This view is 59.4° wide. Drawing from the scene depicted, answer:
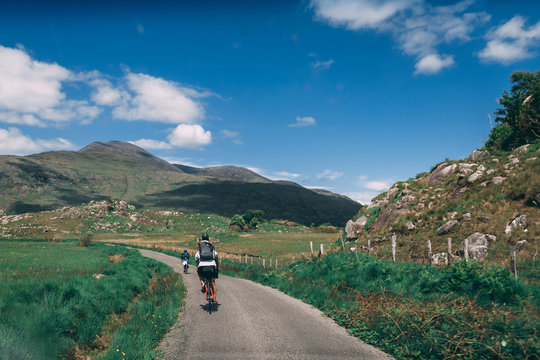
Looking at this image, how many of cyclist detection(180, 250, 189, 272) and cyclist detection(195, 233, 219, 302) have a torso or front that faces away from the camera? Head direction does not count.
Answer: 2

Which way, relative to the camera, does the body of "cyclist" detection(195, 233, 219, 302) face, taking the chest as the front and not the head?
away from the camera

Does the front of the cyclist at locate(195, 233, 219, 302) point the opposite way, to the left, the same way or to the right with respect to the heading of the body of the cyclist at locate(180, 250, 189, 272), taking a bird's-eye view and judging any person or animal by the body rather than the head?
the same way

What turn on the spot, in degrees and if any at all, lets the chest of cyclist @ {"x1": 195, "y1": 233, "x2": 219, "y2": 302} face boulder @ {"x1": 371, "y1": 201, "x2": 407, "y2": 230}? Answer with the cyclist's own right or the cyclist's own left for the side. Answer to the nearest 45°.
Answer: approximately 45° to the cyclist's own right

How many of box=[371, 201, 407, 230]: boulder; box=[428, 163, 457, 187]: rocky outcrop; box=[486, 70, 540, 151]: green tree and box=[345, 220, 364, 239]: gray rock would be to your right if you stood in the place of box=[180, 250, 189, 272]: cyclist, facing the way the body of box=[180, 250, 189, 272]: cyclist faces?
4

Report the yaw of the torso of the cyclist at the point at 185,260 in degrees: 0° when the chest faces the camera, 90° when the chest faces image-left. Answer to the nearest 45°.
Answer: approximately 180°

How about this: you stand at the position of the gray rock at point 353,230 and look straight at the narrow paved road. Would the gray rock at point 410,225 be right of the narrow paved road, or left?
left

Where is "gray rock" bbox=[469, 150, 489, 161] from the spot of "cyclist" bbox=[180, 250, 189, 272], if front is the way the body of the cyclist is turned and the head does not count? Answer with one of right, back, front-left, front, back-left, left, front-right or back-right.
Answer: right

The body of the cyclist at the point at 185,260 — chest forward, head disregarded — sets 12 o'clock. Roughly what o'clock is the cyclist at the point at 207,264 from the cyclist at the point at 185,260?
the cyclist at the point at 207,264 is roughly at 6 o'clock from the cyclist at the point at 185,260.

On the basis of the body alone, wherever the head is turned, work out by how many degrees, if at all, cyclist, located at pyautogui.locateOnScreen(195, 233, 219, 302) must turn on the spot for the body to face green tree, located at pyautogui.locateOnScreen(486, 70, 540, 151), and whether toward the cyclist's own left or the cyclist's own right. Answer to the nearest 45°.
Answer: approximately 45° to the cyclist's own right

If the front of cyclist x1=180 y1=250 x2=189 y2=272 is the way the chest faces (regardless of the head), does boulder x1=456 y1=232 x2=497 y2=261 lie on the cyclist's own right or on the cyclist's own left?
on the cyclist's own right

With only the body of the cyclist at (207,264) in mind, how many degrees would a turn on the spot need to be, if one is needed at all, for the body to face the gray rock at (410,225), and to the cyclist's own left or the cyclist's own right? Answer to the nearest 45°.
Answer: approximately 45° to the cyclist's own right

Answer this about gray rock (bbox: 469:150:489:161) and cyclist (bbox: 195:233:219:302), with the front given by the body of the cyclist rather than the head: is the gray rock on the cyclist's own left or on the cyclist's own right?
on the cyclist's own right

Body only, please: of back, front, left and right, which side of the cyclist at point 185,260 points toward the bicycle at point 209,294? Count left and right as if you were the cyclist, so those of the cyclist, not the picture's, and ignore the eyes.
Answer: back
